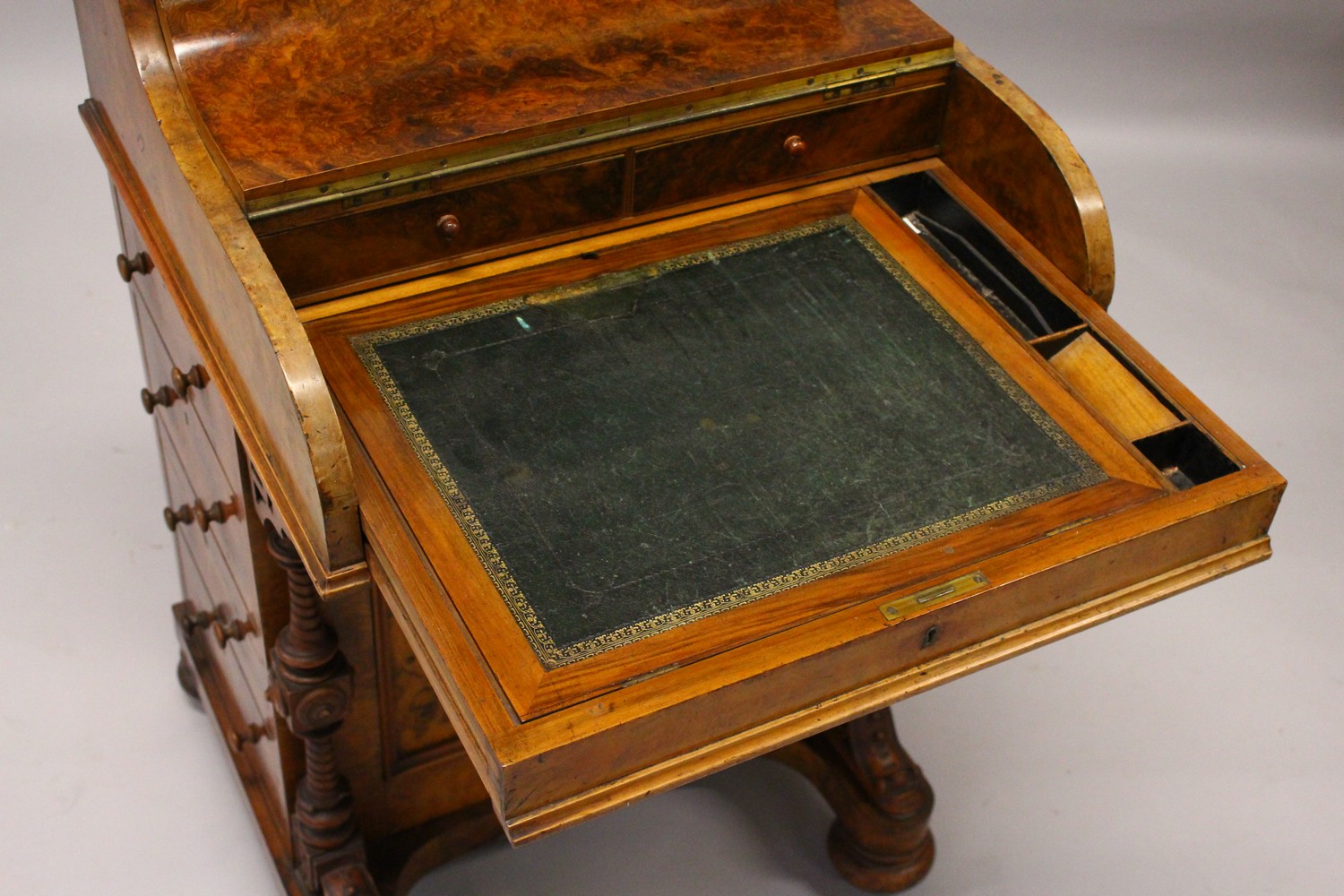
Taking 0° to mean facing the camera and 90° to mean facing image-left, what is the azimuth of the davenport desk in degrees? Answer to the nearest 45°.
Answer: approximately 315°
